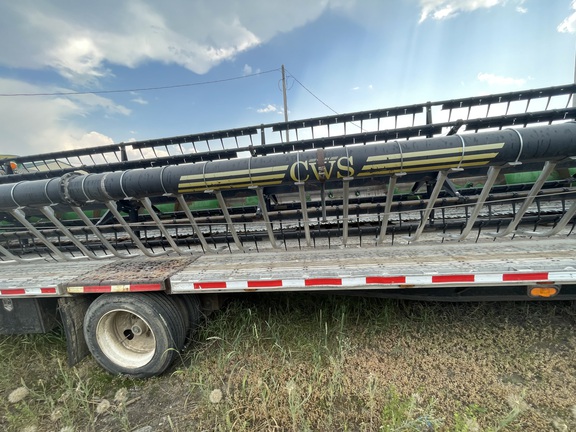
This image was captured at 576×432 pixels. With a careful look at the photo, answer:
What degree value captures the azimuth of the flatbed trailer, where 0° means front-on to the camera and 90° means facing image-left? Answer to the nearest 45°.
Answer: approximately 270°
